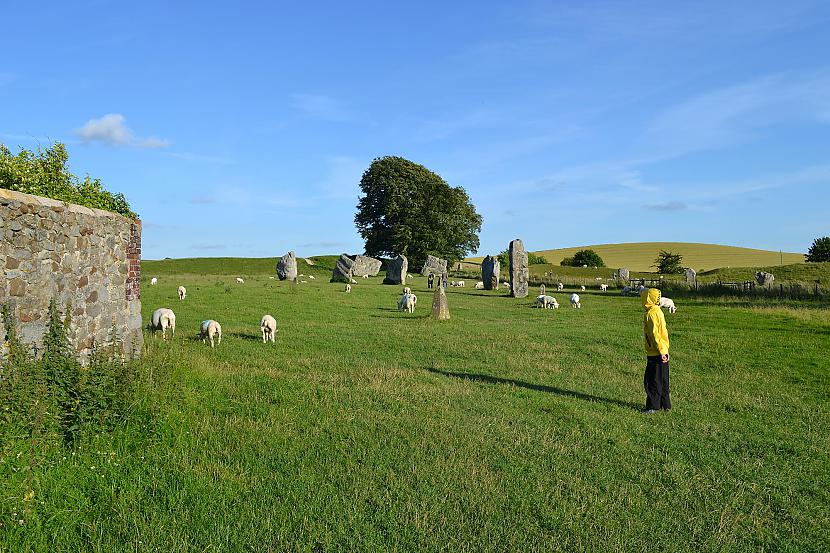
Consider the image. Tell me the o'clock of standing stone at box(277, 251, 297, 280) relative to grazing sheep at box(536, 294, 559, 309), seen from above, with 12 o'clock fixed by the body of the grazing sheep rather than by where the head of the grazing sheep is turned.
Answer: The standing stone is roughly at 7 o'clock from the grazing sheep.

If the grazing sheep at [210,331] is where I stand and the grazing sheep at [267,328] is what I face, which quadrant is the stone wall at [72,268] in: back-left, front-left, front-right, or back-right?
back-right

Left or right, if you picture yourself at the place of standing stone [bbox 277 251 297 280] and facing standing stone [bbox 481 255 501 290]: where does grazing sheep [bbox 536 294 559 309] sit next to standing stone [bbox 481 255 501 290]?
right

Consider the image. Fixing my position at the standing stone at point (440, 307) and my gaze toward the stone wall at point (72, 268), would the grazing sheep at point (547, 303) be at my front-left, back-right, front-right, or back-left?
back-left

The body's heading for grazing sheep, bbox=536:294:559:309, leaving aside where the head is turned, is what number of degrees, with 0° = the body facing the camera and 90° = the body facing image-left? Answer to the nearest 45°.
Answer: approximately 270°

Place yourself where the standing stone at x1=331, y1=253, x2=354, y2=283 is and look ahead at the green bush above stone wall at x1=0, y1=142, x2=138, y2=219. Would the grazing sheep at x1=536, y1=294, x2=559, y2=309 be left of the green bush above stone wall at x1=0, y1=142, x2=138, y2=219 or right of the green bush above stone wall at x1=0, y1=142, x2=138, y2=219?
left

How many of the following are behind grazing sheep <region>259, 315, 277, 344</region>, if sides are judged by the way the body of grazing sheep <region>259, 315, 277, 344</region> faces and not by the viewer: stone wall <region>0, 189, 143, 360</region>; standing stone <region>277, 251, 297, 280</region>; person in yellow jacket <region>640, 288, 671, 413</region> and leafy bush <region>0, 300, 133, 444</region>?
1
